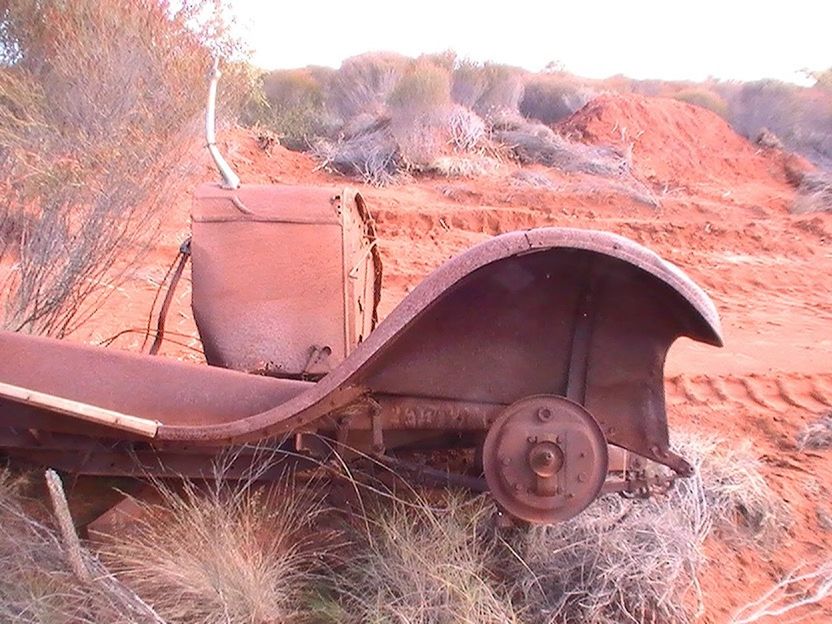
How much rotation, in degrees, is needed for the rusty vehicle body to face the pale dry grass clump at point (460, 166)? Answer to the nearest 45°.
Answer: approximately 90° to its left

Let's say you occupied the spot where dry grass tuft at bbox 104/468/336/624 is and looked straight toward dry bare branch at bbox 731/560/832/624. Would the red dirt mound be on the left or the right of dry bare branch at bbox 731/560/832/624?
left

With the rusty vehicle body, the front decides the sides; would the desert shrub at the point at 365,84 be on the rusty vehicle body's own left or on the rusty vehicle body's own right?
on the rusty vehicle body's own left

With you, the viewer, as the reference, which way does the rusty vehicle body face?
facing to the right of the viewer

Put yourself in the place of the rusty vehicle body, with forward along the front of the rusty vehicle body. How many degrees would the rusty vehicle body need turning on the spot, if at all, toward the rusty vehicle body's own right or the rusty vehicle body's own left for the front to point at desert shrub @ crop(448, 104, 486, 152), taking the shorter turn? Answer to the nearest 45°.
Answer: approximately 90° to the rusty vehicle body's own left

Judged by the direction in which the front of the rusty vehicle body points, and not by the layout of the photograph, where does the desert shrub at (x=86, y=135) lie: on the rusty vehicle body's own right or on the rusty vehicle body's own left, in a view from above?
on the rusty vehicle body's own left

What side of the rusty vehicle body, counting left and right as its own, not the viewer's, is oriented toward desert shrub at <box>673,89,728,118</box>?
left

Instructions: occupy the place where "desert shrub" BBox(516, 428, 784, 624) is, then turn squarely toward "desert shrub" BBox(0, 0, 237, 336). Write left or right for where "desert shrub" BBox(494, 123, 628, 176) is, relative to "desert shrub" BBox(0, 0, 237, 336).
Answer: right

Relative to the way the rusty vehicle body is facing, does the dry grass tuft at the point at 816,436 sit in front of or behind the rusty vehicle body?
in front

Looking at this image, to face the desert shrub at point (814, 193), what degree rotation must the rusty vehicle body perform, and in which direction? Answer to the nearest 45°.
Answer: approximately 45° to its left
